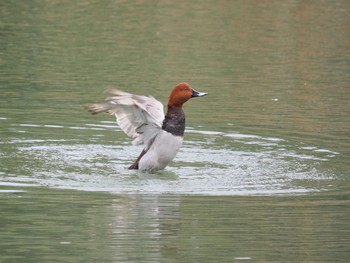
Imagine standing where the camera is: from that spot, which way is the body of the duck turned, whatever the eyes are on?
to the viewer's right
